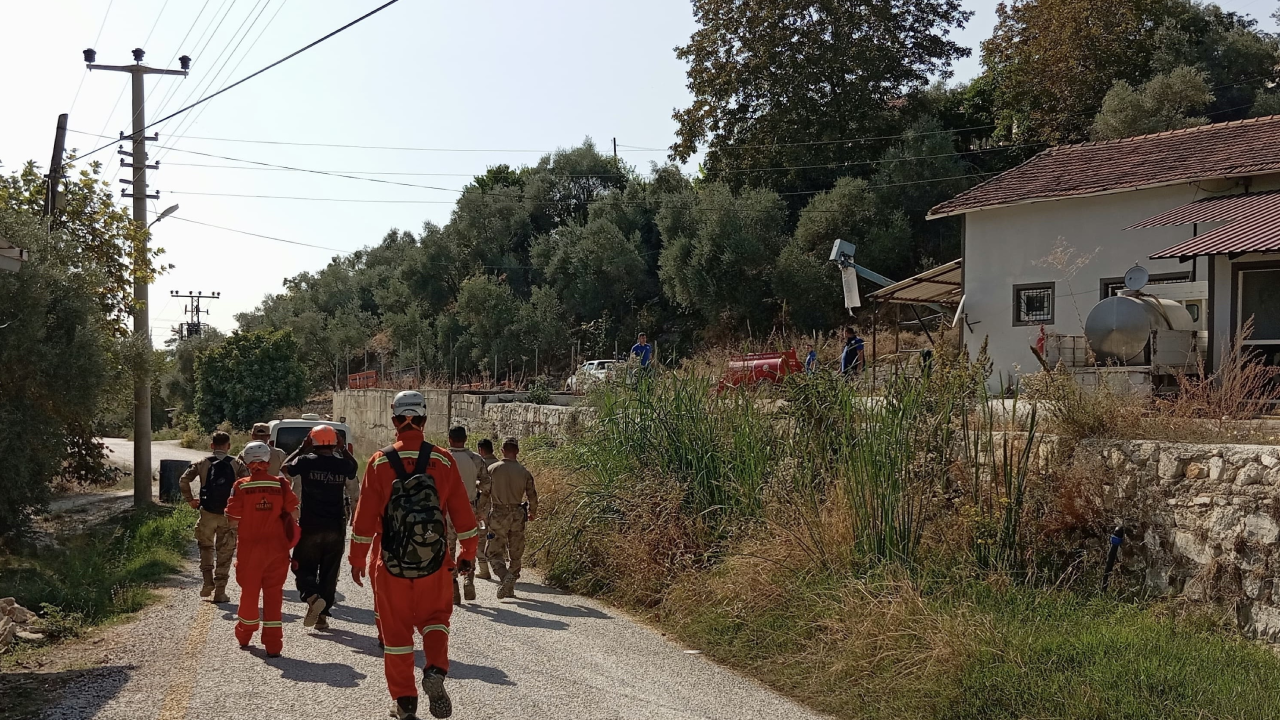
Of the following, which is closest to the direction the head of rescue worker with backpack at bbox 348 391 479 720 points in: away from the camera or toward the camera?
away from the camera

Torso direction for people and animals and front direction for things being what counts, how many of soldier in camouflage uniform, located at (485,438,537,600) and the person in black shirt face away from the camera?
2

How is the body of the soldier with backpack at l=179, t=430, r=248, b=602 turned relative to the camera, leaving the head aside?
away from the camera

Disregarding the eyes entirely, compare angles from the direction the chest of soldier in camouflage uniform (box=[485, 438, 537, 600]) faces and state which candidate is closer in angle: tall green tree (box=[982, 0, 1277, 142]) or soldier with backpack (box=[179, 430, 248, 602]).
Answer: the tall green tree

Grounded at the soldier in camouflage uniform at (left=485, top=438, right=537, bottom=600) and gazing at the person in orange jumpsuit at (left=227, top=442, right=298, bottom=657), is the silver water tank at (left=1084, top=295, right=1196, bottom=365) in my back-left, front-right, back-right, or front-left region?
back-left

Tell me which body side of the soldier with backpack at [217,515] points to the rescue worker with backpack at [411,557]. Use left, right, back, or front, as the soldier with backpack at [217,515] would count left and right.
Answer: back

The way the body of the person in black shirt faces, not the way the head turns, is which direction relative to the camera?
away from the camera

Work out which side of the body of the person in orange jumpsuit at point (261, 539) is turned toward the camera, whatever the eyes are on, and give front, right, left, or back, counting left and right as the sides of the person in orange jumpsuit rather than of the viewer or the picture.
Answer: back

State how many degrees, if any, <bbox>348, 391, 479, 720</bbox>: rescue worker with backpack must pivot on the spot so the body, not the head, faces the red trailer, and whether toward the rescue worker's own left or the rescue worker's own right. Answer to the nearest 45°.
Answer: approximately 45° to the rescue worker's own right

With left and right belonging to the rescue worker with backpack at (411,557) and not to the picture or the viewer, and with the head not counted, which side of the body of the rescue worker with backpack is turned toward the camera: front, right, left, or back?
back

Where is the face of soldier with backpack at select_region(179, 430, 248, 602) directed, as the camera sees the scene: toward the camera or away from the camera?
away from the camera

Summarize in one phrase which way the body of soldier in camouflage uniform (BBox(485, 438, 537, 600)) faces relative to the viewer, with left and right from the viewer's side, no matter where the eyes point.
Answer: facing away from the viewer

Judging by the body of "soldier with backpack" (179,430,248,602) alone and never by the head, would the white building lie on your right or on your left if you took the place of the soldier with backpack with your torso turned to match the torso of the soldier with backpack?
on your right

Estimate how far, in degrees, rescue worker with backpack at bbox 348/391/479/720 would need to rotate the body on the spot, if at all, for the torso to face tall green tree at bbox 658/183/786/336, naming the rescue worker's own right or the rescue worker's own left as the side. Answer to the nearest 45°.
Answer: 0° — they already face it
